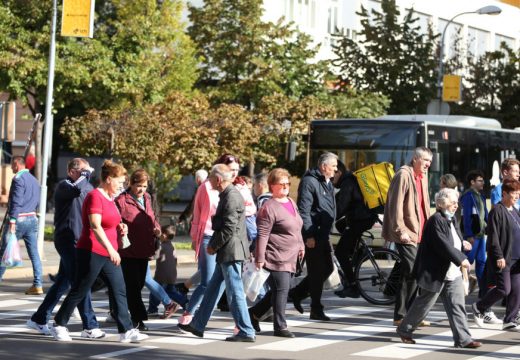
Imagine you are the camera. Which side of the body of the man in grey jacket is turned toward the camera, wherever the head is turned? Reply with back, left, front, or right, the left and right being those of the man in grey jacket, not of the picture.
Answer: left

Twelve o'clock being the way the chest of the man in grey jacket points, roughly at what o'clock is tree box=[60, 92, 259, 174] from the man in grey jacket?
The tree is roughly at 3 o'clock from the man in grey jacket.

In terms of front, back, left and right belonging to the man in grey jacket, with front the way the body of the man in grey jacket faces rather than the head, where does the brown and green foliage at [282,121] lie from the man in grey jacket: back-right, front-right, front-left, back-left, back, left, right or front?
right
